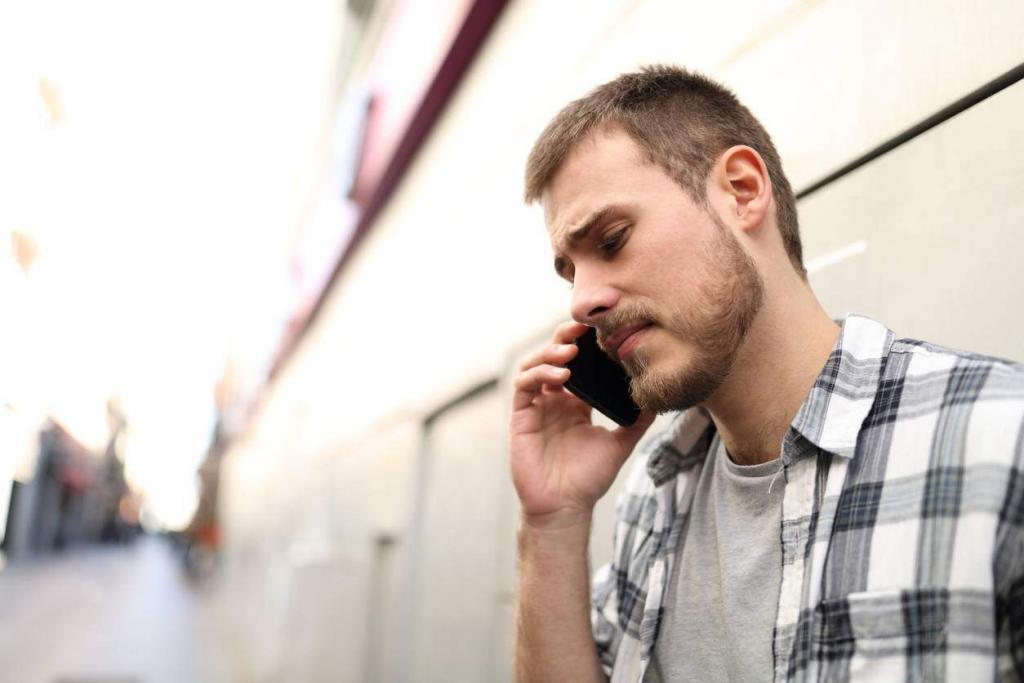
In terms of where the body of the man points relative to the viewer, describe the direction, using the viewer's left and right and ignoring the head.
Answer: facing the viewer and to the left of the viewer

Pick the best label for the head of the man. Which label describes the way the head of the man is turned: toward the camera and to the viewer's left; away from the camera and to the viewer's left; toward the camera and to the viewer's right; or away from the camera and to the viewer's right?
toward the camera and to the viewer's left
